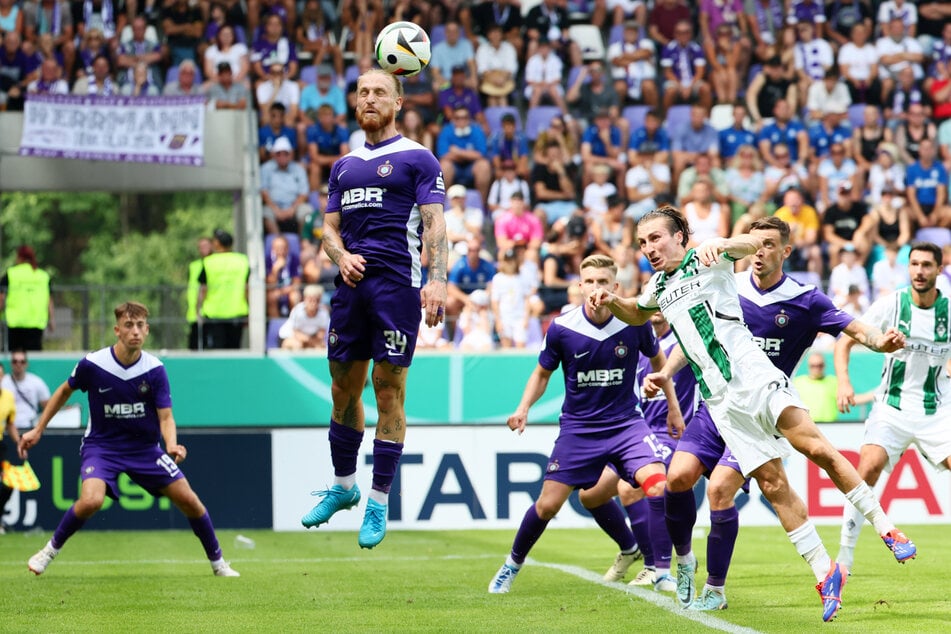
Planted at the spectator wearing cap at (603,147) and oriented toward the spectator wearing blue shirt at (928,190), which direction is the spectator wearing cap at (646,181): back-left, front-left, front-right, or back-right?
front-right

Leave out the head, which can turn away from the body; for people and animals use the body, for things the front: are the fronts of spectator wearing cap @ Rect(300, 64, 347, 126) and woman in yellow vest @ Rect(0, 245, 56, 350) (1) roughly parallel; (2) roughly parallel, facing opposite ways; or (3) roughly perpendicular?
roughly parallel, facing opposite ways

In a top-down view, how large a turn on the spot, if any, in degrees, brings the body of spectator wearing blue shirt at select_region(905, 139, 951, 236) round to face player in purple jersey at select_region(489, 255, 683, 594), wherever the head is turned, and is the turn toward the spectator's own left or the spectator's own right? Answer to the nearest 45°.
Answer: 0° — they already face them

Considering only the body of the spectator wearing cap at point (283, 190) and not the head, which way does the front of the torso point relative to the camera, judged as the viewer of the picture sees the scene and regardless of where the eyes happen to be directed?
toward the camera

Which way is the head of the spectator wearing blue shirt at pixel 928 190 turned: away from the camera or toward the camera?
toward the camera

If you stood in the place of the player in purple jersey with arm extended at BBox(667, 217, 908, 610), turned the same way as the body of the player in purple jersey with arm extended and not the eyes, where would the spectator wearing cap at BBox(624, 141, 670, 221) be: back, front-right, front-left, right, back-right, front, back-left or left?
back-right

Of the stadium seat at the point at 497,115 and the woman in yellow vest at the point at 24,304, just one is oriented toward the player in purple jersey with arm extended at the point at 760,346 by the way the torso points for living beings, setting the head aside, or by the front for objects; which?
the stadium seat

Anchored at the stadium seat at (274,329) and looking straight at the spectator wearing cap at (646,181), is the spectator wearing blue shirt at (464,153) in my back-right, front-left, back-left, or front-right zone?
front-left

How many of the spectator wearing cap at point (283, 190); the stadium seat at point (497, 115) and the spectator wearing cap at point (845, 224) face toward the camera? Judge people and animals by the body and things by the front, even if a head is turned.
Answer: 3

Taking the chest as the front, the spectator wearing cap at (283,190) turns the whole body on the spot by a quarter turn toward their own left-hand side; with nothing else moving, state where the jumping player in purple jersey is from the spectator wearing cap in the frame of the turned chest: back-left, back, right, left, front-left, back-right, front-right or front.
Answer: right

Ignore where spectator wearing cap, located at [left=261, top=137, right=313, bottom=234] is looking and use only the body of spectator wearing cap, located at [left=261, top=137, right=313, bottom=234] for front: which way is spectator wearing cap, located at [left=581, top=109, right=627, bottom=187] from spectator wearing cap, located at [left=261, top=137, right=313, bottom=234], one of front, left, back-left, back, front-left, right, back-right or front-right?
left

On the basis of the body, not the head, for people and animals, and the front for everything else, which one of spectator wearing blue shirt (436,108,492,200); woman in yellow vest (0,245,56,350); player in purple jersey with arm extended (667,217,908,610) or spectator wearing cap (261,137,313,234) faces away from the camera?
the woman in yellow vest

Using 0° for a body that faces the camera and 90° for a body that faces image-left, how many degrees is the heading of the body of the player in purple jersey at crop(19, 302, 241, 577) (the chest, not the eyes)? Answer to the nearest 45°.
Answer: approximately 0°

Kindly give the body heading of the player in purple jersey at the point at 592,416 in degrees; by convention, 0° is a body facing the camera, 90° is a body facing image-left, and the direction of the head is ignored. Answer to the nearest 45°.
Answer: approximately 0°

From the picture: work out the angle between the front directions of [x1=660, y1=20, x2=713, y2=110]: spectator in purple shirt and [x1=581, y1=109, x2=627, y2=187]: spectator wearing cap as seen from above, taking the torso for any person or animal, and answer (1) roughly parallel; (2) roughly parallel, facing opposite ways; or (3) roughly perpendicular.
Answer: roughly parallel

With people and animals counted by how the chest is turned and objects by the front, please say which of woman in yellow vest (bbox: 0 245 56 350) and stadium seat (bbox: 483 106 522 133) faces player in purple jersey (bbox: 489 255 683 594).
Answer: the stadium seat

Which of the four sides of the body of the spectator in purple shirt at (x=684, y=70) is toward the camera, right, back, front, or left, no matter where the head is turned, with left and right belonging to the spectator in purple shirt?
front

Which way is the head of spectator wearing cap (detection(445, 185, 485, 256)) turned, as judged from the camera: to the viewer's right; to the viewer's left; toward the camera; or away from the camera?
toward the camera

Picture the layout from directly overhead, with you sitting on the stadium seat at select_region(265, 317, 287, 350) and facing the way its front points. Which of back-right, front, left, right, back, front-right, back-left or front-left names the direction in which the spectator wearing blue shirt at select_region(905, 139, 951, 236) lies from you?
left

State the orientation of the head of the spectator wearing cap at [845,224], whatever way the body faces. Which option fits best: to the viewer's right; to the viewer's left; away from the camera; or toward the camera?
toward the camera

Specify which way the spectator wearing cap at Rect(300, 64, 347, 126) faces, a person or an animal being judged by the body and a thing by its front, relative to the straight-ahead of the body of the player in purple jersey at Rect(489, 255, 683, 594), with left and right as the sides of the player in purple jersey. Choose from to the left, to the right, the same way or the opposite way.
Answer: the same way
